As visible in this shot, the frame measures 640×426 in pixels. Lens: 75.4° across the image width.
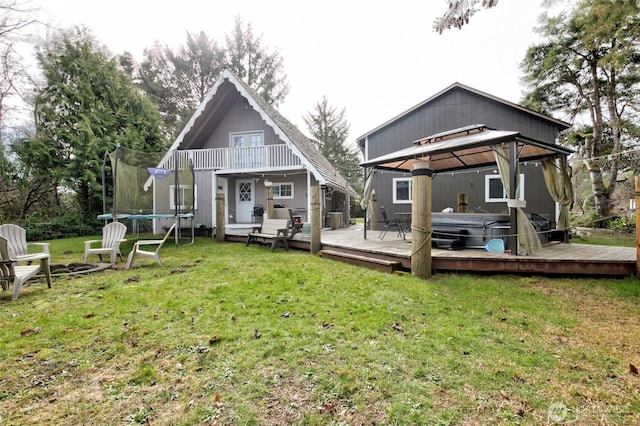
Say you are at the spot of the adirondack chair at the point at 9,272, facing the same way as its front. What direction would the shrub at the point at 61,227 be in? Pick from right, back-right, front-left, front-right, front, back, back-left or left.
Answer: front-left

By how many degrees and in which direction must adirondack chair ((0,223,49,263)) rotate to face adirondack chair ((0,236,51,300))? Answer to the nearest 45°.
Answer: approximately 45° to its right

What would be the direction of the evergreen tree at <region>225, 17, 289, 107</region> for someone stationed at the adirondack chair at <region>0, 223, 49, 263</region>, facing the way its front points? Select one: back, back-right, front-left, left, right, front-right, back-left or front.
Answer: left

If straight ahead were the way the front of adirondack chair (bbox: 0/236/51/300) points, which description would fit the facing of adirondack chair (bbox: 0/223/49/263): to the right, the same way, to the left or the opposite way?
to the right

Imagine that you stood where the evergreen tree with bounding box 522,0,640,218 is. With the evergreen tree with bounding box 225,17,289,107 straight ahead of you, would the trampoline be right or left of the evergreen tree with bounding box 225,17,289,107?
left

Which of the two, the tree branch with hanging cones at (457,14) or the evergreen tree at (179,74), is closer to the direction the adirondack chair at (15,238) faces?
the tree branch with hanging cones

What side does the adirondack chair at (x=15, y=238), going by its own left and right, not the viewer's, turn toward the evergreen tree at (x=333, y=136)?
left

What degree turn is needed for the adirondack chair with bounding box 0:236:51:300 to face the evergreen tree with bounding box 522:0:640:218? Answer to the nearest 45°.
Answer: approximately 45° to its right

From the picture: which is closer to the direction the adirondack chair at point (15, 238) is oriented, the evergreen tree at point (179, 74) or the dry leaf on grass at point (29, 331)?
the dry leaf on grass

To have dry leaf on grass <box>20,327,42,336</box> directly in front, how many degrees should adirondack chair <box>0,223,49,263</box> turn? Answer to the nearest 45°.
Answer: approximately 45° to its right

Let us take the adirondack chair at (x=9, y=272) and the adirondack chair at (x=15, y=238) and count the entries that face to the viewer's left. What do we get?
0

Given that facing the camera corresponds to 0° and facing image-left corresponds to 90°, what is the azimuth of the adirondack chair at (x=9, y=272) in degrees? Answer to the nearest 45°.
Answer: approximately 225°

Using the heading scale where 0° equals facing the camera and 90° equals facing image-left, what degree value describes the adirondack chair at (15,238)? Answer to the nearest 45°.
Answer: approximately 315°
